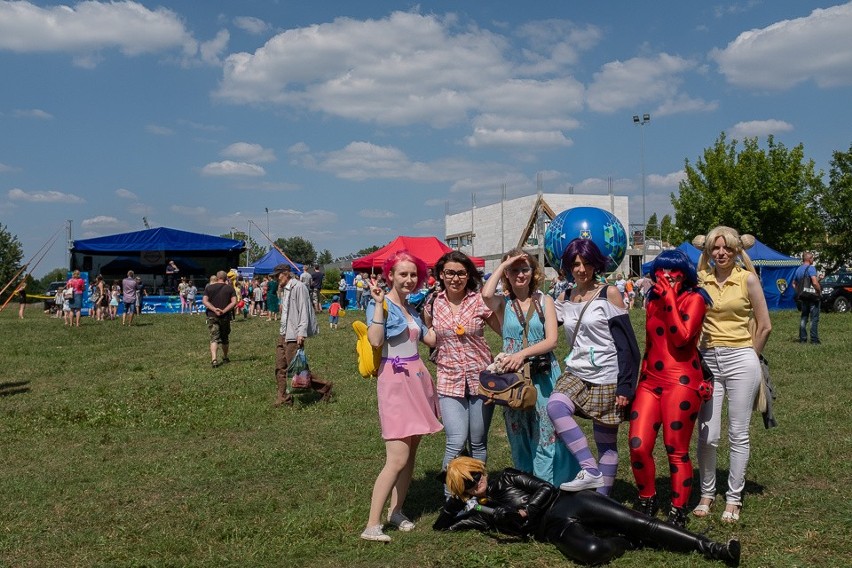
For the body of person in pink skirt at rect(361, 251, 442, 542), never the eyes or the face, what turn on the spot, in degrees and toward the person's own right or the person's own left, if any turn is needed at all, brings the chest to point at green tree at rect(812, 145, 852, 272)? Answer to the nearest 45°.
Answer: approximately 90° to the person's own left

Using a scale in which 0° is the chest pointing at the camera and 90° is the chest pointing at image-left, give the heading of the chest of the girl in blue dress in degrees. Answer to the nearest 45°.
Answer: approximately 0°

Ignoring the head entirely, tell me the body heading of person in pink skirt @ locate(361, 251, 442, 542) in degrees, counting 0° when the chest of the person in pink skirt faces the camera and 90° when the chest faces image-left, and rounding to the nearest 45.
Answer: approximately 315°

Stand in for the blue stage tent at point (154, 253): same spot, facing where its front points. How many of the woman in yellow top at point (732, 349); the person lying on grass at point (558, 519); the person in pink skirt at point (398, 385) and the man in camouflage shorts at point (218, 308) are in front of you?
4

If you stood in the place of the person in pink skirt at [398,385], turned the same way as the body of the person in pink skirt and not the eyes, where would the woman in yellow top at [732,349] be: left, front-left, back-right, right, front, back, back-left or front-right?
front-left

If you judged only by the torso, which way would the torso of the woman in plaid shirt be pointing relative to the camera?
toward the camera

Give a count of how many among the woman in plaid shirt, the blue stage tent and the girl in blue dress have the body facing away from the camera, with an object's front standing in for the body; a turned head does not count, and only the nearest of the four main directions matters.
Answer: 0

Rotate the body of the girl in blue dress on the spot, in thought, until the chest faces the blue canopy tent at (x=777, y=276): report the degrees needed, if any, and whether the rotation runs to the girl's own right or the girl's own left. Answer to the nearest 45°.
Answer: approximately 180°

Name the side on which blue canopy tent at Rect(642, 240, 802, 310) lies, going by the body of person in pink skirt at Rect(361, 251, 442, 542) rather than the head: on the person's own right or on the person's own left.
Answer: on the person's own left
